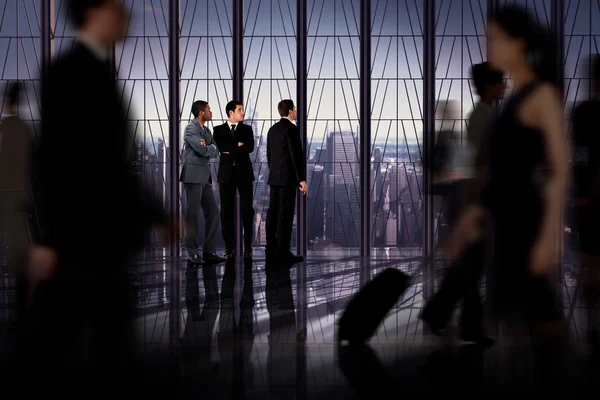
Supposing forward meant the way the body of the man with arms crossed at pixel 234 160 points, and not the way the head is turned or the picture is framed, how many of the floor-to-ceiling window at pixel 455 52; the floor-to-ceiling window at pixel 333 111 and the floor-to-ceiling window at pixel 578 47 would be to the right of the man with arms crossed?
0

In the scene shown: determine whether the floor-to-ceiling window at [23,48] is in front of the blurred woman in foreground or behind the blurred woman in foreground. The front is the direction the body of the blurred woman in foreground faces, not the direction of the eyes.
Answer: in front

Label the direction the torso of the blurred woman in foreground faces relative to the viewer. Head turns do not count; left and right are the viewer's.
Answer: facing to the left of the viewer

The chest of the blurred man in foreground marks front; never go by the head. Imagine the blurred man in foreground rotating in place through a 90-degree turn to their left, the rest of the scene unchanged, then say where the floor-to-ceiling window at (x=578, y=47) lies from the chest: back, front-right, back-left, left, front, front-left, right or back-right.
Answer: front-right

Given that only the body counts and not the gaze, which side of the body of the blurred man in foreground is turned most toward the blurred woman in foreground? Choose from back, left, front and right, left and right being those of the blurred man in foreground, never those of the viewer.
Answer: front

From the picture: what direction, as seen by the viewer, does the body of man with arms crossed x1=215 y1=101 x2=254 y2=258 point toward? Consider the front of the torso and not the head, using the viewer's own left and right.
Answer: facing the viewer

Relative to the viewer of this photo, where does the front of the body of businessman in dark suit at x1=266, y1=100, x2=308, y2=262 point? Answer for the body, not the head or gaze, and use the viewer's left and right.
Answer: facing away from the viewer and to the right of the viewer

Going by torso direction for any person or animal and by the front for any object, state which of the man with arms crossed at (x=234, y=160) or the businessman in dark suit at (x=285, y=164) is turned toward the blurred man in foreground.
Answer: the man with arms crossed

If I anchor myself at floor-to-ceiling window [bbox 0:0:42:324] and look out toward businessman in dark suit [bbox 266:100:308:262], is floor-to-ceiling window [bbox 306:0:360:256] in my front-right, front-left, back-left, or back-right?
front-left

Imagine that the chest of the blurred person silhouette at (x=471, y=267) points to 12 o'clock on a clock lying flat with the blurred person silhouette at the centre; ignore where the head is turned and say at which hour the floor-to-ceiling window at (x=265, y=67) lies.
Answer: The floor-to-ceiling window is roughly at 8 o'clock from the blurred person silhouette.

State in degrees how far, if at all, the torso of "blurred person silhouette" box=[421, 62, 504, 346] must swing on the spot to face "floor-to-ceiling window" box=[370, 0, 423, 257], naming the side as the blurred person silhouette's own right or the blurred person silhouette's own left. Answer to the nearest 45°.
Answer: approximately 90° to the blurred person silhouette's own left

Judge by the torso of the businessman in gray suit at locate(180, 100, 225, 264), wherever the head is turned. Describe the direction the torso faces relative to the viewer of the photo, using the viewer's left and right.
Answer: facing to the right of the viewer

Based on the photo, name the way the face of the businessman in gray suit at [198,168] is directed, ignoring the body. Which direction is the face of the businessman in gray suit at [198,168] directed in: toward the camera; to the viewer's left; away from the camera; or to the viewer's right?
to the viewer's right

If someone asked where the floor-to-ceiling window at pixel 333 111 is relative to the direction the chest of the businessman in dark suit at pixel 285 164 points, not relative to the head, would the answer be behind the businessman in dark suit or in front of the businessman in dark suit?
in front

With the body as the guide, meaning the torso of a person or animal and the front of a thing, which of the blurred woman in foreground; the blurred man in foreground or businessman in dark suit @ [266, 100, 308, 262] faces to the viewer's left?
the blurred woman in foreground

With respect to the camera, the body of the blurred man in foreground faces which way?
to the viewer's right
